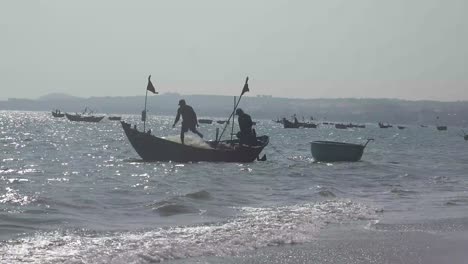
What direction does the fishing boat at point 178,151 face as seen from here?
to the viewer's left

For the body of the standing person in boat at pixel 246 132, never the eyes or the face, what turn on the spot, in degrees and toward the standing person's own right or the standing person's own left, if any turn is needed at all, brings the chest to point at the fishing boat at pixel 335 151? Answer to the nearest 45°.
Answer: approximately 135° to the standing person's own right

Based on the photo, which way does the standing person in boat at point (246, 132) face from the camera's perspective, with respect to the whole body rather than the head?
to the viewer's left

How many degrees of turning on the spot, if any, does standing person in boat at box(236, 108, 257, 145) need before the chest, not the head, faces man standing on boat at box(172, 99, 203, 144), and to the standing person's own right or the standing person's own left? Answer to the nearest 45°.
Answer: approximately 45° to the standing person's own left
